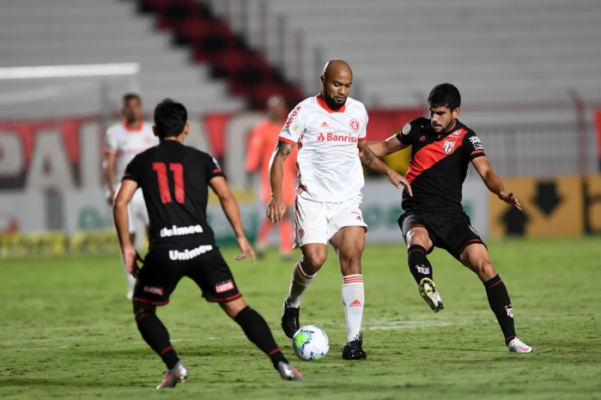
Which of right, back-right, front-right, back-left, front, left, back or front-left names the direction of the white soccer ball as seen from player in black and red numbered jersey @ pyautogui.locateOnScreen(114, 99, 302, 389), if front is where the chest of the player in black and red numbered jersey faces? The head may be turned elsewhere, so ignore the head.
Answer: front-right

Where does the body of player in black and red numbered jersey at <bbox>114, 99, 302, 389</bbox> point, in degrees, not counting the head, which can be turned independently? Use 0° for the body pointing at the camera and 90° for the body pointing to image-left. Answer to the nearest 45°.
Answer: approximately 180°

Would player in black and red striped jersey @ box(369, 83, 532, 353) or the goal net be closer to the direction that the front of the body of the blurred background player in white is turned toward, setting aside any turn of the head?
the player in black and red striped jersey

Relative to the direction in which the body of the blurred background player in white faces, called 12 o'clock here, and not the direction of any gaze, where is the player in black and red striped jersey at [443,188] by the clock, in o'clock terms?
The player in black and red striped jersey is roughly at 11 o'clock from the blurred background player in white.

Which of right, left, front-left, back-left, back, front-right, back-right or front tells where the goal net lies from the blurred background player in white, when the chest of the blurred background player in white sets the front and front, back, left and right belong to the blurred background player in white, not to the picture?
back

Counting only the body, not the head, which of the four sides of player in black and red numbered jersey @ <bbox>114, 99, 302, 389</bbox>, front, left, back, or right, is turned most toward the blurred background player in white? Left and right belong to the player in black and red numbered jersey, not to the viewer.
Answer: front

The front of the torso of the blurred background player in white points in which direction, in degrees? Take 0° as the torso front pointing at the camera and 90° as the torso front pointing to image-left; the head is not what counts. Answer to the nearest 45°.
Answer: approximately 0°

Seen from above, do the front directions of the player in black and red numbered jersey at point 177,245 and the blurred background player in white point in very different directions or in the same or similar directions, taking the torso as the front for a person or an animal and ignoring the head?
very different directions

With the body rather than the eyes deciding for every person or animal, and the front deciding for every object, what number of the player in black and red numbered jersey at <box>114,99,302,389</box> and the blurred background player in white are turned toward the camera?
1

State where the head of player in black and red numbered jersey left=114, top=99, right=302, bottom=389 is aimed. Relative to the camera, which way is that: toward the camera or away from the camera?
away from the camera

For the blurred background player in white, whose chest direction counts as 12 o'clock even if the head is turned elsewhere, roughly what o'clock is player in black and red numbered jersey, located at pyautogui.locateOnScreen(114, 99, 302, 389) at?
The player in black and red numbered jersey is roughly at 12 o'clock from the blurred background player in white.
